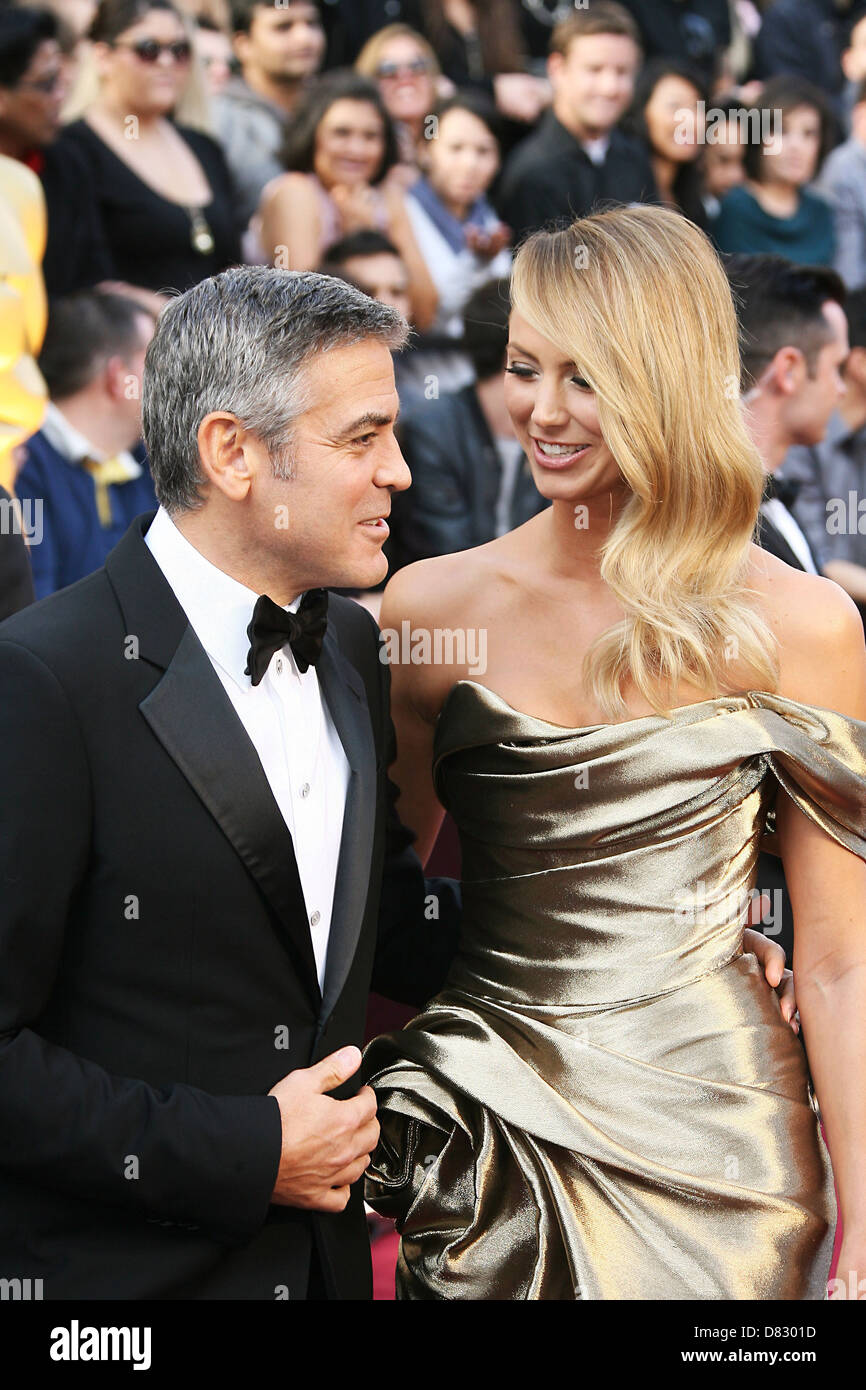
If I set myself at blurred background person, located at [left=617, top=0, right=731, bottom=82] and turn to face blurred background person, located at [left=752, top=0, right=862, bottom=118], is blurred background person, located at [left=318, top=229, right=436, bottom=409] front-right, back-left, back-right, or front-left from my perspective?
back-right

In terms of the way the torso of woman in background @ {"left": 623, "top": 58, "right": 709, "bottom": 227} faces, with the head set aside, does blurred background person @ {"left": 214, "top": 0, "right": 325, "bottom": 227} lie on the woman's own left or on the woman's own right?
on the woman's own right

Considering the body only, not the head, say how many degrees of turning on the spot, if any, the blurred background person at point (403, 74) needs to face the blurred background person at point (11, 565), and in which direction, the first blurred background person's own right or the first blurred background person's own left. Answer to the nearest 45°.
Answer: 0° — they already face them

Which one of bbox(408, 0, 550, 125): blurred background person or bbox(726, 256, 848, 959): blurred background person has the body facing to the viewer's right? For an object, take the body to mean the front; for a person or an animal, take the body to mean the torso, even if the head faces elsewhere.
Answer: bbox(726, 256, 848, 959): blurred background person

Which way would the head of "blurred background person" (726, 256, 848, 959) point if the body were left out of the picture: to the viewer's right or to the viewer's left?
to the viewer's right

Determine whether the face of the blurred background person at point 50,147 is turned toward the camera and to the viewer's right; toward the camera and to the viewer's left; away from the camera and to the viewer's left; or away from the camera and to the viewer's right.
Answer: toward the camera and to the viewer's right

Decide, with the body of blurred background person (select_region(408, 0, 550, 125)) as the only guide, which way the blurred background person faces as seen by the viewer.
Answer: toward the camera

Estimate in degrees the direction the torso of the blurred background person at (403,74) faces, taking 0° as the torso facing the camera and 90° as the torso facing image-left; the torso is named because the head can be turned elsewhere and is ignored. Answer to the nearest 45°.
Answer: approximately 0°

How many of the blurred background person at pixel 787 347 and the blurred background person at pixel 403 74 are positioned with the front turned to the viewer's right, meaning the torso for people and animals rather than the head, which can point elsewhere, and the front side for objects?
1

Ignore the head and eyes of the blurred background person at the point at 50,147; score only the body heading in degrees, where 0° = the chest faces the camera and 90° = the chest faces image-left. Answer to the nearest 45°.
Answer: approximately 315°

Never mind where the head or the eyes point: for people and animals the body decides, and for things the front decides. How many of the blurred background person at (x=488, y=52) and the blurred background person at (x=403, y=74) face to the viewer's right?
0
